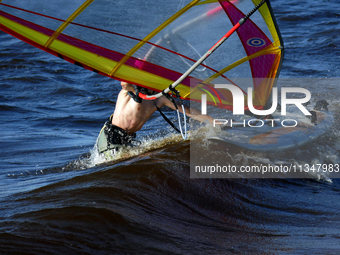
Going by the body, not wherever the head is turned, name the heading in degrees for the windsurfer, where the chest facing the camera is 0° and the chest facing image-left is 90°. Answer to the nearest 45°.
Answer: approximately 315°
